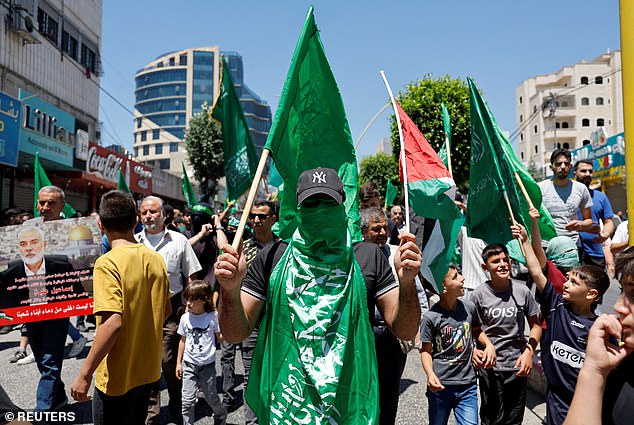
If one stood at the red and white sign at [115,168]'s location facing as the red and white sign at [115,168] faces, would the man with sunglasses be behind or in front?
in front

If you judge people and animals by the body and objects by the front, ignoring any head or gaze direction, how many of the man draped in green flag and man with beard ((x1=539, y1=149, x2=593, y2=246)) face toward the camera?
2

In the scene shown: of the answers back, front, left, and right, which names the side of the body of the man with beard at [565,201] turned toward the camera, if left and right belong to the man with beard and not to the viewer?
front

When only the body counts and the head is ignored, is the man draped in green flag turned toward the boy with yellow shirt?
no

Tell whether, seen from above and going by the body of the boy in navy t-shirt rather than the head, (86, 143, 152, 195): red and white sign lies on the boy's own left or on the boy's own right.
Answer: on the boy's own right

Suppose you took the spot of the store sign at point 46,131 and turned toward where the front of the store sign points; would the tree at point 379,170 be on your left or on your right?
on your left

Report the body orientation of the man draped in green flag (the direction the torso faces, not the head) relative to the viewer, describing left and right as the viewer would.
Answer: facing the viewer

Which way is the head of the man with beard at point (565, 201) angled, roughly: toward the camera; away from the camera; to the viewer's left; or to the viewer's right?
toward the camera

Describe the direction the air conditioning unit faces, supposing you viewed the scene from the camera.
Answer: facing the viewer and to the right of the viewer

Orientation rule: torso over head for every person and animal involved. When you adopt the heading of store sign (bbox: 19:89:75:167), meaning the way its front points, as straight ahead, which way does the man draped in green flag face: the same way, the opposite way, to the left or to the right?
to the right

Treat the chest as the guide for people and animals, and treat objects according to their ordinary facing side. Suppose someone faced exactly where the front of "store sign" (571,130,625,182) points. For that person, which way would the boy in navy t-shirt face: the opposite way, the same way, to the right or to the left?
the same way

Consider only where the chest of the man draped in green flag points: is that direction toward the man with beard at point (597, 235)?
no

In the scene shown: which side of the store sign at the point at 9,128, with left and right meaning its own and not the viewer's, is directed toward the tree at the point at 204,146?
left

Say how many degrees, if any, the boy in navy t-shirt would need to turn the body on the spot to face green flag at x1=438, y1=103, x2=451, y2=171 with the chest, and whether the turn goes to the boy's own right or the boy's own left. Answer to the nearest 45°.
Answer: approximately 90° to the boy's own right

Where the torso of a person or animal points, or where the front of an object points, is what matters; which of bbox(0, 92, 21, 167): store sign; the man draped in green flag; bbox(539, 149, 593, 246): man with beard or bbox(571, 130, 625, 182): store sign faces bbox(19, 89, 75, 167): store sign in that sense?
bbox(571, 130, 625, 182): store sign

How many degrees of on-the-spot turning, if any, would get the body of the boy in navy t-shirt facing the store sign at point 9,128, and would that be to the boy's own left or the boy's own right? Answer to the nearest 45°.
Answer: approximately 45° to the boy's own right

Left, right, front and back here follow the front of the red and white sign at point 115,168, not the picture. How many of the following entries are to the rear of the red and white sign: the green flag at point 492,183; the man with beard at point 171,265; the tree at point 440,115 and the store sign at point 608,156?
0

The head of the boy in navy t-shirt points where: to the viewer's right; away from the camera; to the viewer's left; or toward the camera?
to the viewer's left

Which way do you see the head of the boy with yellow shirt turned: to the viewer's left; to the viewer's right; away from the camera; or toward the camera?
away from the camera
